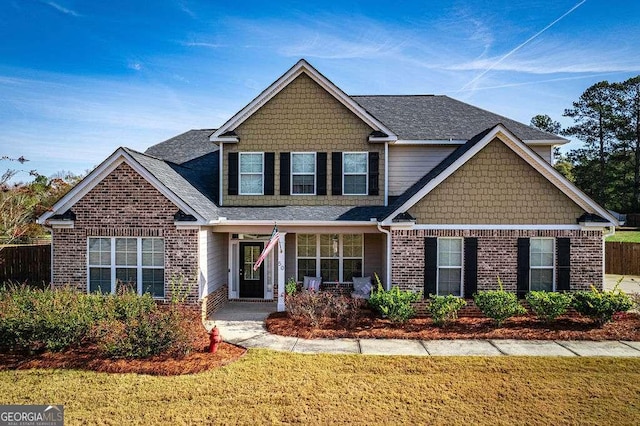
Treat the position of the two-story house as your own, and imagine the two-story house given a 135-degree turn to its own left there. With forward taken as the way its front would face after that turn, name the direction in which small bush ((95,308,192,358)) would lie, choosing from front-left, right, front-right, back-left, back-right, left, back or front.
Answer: back

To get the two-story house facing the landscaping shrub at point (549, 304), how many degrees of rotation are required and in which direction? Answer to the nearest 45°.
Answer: approximately 90° to its left

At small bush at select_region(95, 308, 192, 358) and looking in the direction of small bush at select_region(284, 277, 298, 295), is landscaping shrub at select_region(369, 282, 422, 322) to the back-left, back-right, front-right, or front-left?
front-right

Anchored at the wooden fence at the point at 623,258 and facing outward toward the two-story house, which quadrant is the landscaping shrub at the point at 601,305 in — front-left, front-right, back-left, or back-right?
front-left

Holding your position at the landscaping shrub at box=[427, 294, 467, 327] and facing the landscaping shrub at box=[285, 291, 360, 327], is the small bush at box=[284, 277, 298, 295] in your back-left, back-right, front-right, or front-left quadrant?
front-right

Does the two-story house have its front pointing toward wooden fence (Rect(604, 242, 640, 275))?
no

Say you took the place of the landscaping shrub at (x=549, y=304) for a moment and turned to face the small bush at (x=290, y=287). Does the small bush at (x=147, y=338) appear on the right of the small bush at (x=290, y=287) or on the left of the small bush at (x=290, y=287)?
left

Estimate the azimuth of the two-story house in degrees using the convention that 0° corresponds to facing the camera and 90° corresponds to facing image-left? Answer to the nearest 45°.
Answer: approximately 0°

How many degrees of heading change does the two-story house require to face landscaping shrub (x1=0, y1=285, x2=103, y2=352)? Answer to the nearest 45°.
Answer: approximately 45° to its right

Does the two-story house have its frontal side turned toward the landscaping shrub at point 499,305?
no

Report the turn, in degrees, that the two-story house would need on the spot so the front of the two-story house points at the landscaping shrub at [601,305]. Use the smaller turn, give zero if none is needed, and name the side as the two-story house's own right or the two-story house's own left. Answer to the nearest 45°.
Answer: approximately 90° to the two-story house's own left
